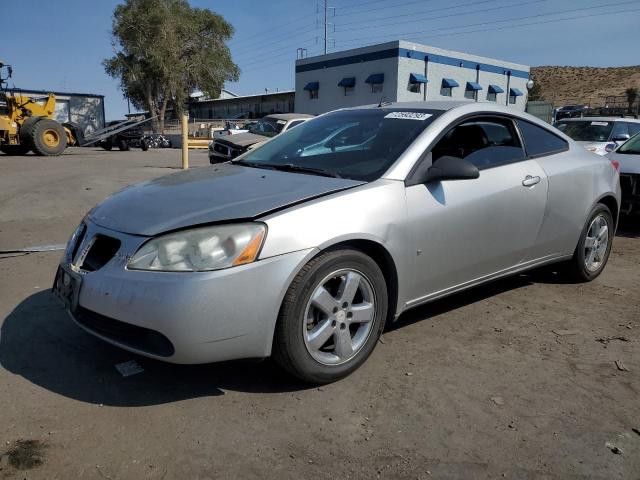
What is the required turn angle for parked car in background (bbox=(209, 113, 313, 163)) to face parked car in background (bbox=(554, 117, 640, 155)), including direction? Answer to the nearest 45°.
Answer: approximately 135° to its left

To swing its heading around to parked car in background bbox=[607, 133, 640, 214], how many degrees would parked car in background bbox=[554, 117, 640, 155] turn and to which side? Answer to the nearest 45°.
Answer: approximately 45° to its left

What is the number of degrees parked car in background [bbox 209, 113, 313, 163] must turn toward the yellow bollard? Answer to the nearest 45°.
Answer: approximately 45° to its right

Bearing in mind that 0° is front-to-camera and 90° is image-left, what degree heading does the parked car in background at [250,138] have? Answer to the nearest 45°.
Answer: approximately 45°

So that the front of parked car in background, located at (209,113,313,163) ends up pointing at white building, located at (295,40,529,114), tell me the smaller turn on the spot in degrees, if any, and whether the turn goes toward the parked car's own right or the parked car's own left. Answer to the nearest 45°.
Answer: approximately 135° to the parked car's own right

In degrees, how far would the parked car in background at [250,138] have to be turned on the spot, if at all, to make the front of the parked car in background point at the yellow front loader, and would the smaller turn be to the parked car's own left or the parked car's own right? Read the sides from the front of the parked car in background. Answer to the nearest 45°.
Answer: approximately 90° to the parked car's own right

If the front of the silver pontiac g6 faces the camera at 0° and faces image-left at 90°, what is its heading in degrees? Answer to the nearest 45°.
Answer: approximately 45°
